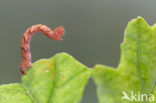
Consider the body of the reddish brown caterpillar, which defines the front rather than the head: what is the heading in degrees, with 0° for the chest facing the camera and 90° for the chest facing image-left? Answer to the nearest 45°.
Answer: approximately 270°
